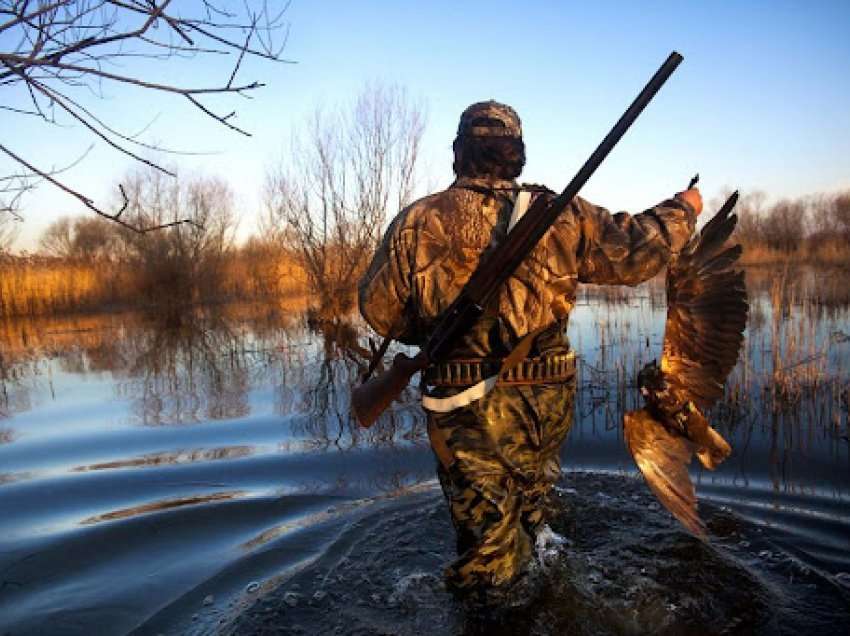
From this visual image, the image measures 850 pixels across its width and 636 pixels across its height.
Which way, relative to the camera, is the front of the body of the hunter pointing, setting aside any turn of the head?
away from the camera

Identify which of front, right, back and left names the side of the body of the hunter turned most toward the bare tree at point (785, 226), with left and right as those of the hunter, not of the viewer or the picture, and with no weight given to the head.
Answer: front
